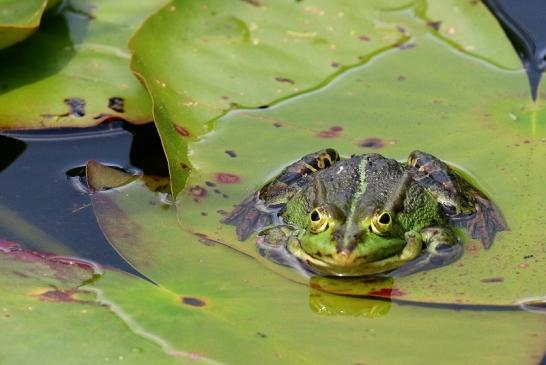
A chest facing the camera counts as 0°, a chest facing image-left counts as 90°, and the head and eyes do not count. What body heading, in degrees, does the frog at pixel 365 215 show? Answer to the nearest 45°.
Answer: approximately 0°

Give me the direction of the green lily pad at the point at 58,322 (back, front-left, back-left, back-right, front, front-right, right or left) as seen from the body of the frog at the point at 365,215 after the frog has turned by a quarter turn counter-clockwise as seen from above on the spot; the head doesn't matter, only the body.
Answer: back-right

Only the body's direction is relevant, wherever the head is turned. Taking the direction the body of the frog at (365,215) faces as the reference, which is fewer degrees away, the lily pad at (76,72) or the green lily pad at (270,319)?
the green lily pad

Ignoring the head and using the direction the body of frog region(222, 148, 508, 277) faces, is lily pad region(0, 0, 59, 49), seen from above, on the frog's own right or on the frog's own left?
on the frog's own right

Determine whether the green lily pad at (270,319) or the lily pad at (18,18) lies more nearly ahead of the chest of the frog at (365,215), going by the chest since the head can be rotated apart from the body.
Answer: the green lily pad

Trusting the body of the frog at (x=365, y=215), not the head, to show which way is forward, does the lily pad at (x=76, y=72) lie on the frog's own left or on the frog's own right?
on the frog's own right
